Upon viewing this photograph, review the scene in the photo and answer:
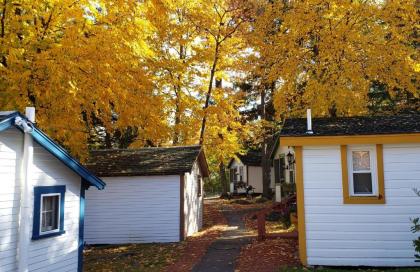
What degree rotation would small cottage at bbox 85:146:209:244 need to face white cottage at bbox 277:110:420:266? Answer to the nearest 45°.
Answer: approximately 45° to its right

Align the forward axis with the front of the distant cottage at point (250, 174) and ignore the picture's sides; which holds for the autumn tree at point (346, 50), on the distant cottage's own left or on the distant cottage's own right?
on the distant cottage's own left

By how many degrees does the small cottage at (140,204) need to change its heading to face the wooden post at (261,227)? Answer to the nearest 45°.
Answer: approximately 45° to its right

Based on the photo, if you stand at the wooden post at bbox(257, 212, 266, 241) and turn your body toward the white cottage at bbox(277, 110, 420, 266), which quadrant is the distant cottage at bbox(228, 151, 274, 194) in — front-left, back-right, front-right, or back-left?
back-left

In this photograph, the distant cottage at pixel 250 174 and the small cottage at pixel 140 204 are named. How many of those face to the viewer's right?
1

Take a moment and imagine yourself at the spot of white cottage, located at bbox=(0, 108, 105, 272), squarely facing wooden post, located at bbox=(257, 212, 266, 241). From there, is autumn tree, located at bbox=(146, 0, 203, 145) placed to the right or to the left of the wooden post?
left

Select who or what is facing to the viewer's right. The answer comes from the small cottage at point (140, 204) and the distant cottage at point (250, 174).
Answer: the small cottage

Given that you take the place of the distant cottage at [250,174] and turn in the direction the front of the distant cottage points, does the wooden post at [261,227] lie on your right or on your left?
on your left

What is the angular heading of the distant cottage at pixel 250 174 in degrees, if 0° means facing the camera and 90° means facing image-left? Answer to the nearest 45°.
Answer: approximately 45°

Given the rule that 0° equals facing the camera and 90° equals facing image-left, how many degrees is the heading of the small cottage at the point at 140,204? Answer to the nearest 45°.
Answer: approximately 270°
